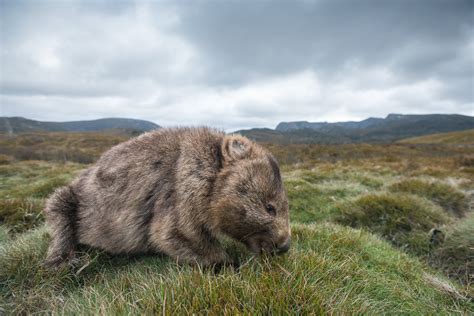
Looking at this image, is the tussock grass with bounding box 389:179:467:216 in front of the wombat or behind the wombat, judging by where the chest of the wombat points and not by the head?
in front

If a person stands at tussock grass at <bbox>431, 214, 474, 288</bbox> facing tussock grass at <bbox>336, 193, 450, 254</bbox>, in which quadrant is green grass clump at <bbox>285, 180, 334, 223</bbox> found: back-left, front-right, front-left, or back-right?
front-left

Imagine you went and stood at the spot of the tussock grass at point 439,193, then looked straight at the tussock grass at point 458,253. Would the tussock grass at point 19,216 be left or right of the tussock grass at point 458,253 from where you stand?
right

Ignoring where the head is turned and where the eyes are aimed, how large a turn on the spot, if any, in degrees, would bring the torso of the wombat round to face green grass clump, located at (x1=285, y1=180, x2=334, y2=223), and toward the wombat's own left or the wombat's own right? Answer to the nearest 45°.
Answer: approximately 45° to the wombat's own left

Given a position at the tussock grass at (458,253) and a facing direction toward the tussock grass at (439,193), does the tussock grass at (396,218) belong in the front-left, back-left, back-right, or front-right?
front-left

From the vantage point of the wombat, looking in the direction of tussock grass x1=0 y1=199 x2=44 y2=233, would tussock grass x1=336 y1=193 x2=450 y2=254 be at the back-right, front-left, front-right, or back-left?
back-right

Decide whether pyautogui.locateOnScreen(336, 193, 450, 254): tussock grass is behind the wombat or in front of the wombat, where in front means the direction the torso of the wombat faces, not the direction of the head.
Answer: in front

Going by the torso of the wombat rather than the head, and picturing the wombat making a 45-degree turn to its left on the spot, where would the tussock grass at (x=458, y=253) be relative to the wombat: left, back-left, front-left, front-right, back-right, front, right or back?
front-right

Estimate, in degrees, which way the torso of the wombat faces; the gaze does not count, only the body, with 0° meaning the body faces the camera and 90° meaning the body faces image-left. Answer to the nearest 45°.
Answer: approximately 270°

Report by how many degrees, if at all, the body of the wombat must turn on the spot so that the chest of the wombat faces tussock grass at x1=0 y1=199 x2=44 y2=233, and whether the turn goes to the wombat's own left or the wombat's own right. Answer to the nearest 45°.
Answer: approximately 135° to the wombat's own left

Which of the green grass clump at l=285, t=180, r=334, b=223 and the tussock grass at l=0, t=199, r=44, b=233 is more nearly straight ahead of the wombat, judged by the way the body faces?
the green grass clump
